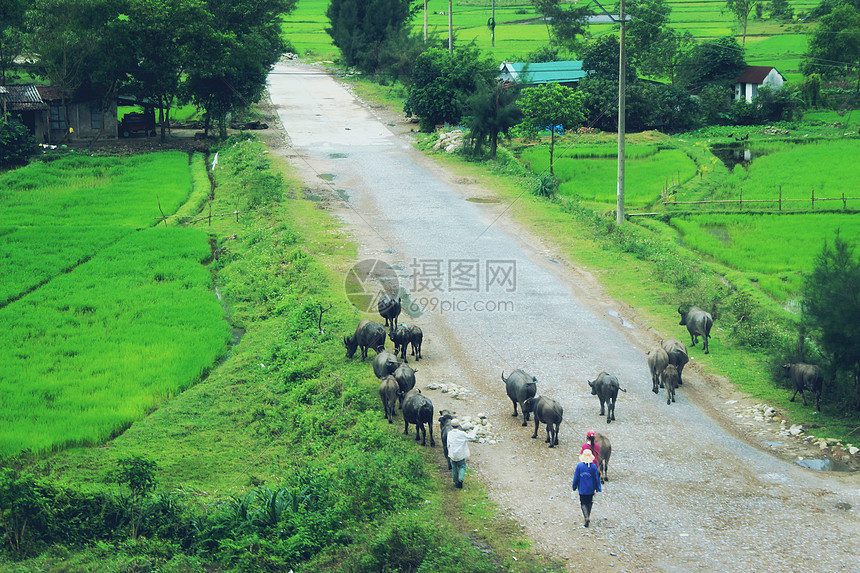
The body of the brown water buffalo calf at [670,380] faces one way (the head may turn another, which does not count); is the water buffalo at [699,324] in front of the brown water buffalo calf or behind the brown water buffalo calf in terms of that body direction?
in front

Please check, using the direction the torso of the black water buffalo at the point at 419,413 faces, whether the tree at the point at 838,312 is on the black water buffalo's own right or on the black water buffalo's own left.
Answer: on the black water buffalo's own right

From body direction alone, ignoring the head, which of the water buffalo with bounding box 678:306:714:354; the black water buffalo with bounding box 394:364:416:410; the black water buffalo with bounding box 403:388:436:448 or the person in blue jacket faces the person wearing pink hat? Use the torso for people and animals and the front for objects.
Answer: the person in blue jacket

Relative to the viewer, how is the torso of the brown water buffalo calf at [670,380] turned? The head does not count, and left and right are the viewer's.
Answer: facing away from the viewer

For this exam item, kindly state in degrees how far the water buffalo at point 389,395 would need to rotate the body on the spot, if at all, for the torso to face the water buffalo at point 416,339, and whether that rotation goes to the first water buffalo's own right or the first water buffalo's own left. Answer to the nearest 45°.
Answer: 0° — it already faces it

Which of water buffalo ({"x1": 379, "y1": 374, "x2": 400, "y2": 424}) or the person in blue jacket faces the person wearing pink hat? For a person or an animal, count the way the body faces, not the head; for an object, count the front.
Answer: the person in blue jacket

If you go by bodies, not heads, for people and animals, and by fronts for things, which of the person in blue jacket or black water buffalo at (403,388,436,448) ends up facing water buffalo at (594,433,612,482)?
the person in blue jacket

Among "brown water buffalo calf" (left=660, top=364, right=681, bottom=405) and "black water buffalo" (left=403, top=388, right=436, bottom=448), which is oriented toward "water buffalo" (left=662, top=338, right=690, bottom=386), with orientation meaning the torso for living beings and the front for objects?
"brown water buffalo calf" (left=660, top=364, right=681, bottom=405)

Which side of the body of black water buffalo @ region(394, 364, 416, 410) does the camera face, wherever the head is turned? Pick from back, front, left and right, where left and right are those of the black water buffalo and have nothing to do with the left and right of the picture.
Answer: back

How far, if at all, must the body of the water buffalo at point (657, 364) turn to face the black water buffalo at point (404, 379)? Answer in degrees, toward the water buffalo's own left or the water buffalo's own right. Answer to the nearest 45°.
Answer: approximately 135° to the water buffalo's own left

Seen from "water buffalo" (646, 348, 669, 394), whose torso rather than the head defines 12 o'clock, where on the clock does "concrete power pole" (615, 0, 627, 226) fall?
The concrete power pole is roughly at 12 o'clock from the water buffalo.

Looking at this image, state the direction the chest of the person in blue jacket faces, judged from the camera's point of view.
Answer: away from the camera

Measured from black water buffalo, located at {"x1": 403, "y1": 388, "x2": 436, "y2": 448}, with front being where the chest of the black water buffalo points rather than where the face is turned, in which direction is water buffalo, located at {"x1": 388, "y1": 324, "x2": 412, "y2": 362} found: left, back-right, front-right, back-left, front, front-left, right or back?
front-right
